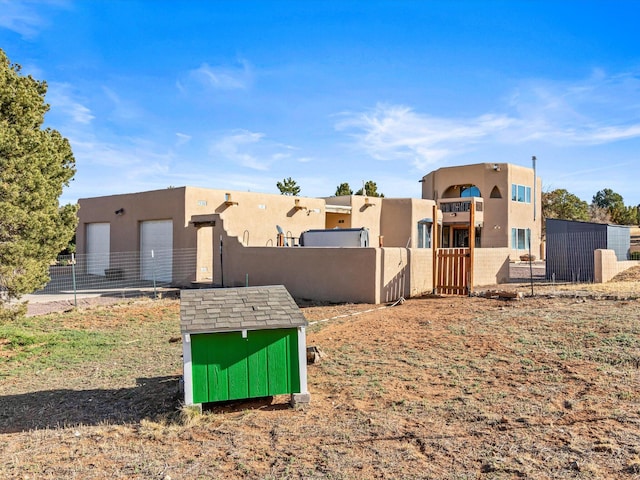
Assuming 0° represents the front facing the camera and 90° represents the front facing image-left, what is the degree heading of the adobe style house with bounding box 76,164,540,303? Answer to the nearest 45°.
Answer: approximately 45°

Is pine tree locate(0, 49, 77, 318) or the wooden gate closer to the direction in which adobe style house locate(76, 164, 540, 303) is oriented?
the pine tree

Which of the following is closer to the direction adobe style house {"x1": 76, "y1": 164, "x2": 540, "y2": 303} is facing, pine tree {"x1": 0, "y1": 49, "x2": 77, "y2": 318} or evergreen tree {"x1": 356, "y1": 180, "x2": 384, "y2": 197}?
the pine tree

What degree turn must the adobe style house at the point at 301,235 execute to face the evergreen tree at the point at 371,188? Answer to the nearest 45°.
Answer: approximately 135° to its right

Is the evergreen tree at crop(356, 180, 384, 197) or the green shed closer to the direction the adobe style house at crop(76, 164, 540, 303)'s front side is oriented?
the green shed

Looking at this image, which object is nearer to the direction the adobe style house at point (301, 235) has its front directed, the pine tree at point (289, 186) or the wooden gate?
the wooden gate

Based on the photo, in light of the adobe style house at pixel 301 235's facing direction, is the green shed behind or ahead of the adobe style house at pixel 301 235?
ahead

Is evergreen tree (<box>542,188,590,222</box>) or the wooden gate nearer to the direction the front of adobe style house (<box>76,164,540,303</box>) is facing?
the wooden gate

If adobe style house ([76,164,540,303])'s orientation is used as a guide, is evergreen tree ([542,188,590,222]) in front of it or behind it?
behind

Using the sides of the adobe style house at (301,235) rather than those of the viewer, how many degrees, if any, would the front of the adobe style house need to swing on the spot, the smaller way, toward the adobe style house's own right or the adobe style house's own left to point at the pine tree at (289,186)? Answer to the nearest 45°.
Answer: approximately 135° to the adobe style house's own right

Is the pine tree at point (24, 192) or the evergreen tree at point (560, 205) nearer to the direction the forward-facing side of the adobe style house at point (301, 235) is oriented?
the pine tree
